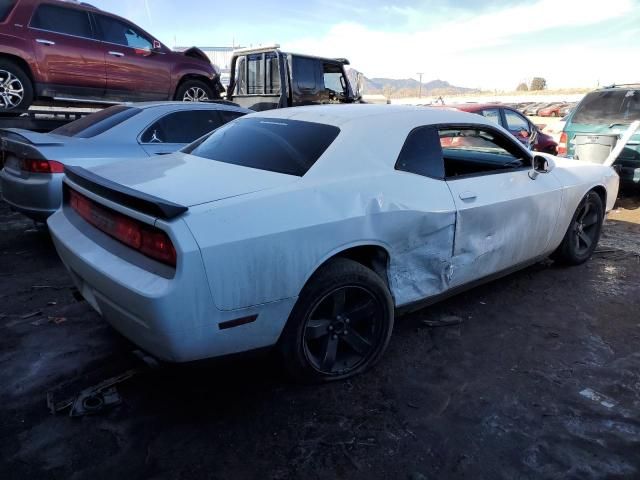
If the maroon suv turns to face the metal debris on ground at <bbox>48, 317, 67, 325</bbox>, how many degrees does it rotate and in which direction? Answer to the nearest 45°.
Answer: approximately 135° to its right

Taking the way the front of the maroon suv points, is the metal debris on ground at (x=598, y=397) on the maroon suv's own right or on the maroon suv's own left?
on the maroon suv's own right

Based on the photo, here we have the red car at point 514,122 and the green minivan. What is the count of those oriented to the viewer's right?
1

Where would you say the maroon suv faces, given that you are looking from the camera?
facing away from the viewer and to the right of the viewer

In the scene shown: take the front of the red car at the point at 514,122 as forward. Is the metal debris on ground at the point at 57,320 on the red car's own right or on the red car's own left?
on the red car's own right

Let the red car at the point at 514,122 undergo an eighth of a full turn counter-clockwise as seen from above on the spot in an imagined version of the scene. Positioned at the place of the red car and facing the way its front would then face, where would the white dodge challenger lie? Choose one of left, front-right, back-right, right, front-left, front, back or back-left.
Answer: back-right

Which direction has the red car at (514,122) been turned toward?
to the viewer's right

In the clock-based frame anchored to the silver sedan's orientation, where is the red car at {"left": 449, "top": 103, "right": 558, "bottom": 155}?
The red car is roughly at 1 o'clock from the silver sedan.

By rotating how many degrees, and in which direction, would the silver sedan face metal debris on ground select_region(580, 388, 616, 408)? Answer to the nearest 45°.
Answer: approximately 90° to its right

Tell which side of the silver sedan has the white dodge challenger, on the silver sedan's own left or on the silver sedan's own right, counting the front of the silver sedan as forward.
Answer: on the silver sedan's own right

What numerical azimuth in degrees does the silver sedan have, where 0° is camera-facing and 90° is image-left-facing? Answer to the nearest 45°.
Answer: approximately 225°

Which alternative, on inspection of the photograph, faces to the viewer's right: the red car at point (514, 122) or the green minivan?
the red car

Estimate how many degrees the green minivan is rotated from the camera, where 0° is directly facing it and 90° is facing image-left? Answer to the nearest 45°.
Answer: approximately 180°

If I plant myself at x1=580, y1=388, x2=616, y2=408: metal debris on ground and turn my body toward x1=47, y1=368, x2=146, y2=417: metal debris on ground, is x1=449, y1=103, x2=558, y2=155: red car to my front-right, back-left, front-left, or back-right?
back-right
